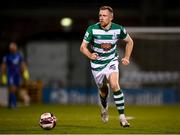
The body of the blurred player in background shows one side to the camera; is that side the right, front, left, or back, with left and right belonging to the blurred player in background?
front

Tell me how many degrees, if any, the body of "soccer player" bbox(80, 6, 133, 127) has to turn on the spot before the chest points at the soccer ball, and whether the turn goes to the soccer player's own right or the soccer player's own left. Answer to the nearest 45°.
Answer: approximately 45° to the soccer player's own right

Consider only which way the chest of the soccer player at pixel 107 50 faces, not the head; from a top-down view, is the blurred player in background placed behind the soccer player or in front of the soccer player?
behind

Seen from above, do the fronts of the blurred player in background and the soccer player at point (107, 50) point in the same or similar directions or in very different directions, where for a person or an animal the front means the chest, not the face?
same or similar directions

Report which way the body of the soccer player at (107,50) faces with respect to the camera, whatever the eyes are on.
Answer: toward the camera

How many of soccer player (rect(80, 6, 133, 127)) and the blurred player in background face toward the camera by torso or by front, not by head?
2

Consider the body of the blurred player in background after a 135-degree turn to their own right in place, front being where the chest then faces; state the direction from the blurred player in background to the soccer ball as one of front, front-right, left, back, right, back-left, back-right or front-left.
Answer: back-left
